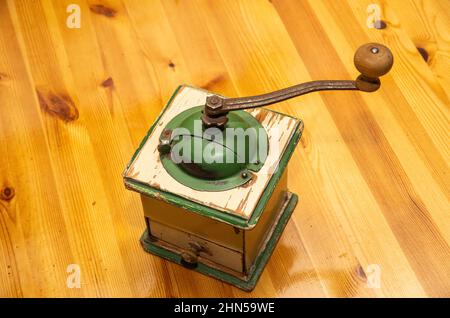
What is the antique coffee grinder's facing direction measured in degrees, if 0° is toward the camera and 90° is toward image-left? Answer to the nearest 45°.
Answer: approximately 45°
